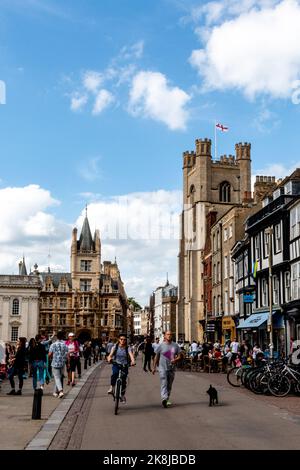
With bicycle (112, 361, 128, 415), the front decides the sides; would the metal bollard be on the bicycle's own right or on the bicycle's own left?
on the bicycle's own right

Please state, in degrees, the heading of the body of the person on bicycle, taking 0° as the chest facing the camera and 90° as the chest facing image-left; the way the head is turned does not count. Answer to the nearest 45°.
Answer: approximately 0°

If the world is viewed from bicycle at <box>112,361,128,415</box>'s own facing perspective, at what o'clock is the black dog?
The black dog is roughly at 8 o'clock from the bicycle.

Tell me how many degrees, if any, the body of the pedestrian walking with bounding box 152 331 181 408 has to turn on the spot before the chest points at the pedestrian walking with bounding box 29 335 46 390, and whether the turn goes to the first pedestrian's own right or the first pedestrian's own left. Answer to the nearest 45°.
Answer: approximately 135° to the first pedestrian's own right

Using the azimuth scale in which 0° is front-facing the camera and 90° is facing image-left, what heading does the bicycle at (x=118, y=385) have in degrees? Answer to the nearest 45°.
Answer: approximately 0°
